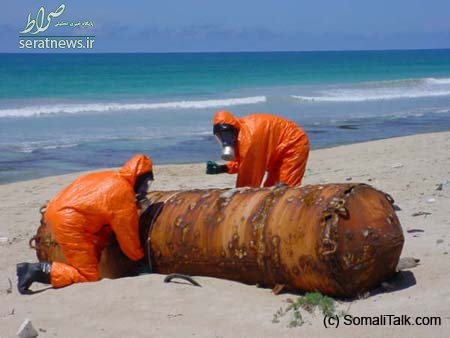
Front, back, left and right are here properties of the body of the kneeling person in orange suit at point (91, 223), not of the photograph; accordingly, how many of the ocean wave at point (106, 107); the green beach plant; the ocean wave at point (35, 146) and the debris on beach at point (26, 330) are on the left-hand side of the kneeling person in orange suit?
2

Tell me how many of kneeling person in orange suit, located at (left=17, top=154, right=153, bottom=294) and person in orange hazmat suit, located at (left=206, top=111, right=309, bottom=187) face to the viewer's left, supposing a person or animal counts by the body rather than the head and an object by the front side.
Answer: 1

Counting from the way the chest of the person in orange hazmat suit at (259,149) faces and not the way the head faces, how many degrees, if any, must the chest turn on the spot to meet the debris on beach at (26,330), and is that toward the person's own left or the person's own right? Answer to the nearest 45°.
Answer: approximately 45° to the person's own left

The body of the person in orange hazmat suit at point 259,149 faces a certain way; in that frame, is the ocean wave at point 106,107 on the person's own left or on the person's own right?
on the person's own right

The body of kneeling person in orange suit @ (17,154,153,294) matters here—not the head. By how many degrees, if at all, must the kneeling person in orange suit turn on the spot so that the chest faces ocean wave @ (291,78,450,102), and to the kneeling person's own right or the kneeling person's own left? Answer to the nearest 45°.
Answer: approximately 45° to the kneeling person's own left

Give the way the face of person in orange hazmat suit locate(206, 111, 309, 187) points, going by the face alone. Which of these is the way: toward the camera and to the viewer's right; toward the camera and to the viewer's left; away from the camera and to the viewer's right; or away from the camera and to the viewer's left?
toward the camera and to the viewer's left

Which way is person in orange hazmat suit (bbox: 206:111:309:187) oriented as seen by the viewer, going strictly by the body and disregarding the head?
to the viewer's left

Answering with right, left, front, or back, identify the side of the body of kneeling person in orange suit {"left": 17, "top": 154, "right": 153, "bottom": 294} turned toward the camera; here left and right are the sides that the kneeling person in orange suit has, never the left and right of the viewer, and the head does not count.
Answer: right

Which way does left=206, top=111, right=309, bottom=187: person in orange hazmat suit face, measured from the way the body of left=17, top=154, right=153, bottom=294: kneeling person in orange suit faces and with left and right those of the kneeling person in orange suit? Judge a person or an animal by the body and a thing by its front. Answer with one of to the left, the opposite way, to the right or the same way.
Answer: the opposite way

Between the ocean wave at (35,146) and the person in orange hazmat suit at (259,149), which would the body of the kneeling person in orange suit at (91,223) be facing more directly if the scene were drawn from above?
the person in orange hazmat suit

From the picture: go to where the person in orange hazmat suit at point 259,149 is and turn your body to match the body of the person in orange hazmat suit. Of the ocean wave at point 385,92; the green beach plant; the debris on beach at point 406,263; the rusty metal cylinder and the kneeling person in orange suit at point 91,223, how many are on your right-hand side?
1

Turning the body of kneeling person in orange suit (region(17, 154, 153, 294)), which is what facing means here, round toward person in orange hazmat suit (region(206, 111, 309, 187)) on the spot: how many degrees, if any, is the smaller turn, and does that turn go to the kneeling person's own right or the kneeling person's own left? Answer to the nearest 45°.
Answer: approximately 45° to the kneeling person's own left

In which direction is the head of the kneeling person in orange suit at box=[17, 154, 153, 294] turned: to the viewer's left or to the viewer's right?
to the viewer's right

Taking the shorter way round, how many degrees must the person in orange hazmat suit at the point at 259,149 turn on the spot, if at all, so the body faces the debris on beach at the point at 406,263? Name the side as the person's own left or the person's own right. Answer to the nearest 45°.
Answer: approximately 135° to the person's own left

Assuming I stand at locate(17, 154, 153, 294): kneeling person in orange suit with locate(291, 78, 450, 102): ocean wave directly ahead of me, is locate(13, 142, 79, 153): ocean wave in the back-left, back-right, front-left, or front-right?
front-left

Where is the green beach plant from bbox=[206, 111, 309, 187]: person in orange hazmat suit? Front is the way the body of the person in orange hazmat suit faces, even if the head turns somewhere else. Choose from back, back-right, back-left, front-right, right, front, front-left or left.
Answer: left

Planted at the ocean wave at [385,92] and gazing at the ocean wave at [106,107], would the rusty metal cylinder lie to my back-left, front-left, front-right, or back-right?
front-left
